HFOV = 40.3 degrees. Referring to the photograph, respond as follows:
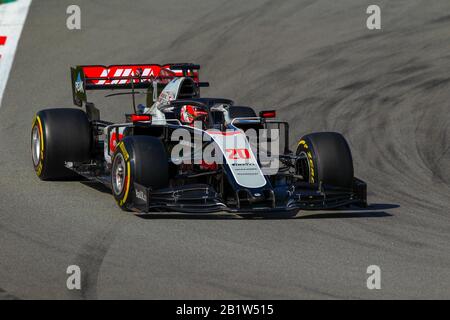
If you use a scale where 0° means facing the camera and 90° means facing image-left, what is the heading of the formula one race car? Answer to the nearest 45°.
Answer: approximately 315°
